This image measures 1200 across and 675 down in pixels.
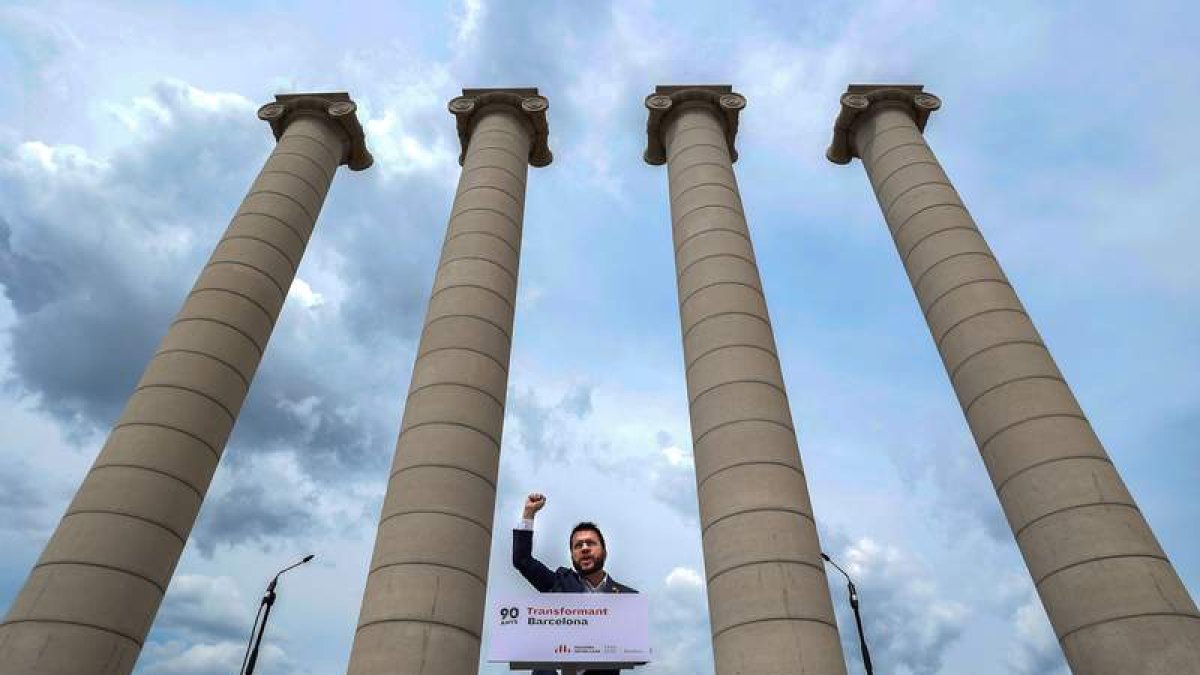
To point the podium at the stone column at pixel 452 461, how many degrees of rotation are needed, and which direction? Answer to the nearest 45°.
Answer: approximately 135° to its right

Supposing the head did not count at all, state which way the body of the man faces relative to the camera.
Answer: toward the camera

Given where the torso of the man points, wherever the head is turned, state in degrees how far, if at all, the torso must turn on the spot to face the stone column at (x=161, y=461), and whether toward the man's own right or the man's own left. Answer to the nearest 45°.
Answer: approximately 135° to the man's own right

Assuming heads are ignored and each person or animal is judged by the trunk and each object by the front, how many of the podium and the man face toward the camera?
2

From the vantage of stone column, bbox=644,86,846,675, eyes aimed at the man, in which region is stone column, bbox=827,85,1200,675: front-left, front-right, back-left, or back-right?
back-left

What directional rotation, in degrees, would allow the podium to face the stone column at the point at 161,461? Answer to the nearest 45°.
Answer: approximately 135° to its right

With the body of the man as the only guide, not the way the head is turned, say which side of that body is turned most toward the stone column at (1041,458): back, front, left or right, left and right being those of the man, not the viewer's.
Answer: left
